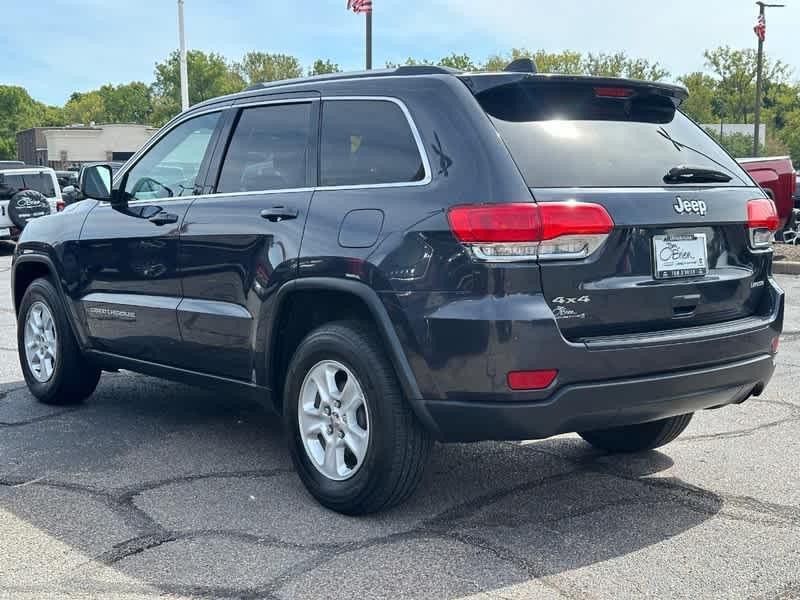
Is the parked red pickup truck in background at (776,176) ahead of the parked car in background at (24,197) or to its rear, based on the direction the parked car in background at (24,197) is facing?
to the rear

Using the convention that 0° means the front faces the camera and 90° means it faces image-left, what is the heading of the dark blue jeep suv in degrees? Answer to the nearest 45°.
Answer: approximately 135°

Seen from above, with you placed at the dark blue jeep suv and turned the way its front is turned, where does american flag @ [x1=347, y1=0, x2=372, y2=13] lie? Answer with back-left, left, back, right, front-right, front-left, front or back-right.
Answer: front-right

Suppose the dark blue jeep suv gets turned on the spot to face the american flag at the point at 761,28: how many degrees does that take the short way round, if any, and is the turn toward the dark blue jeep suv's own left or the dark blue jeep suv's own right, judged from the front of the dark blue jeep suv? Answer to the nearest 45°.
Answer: approximately 45° to the dark blue jeep suv's own right

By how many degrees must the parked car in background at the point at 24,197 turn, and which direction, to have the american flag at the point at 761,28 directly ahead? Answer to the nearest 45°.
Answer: approximately 90° to its right

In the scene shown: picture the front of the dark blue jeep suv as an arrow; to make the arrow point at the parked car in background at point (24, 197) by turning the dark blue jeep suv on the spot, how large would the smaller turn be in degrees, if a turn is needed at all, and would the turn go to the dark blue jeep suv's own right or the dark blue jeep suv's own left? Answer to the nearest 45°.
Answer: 0° — it already faces it

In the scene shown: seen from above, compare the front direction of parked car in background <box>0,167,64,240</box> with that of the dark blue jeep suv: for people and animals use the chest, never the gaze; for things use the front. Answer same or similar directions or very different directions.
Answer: same or similar directions

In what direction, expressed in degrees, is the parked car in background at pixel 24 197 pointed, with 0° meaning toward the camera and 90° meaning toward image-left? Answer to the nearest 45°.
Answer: approximately 180°

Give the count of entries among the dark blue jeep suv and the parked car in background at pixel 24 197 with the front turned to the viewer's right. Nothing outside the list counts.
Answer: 0

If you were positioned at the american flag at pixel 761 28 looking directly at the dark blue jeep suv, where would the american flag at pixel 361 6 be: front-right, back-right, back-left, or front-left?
front-right

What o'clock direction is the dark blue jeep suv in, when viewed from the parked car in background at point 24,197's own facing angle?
The dark blue jeep suv is roughly at 6 o'clock from the parked car in background.

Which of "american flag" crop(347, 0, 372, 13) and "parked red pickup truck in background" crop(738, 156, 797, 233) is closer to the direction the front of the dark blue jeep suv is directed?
the american flag

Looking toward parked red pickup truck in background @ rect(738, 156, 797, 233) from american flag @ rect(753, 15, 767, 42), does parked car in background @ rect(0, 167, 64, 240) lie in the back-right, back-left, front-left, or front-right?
front-right
